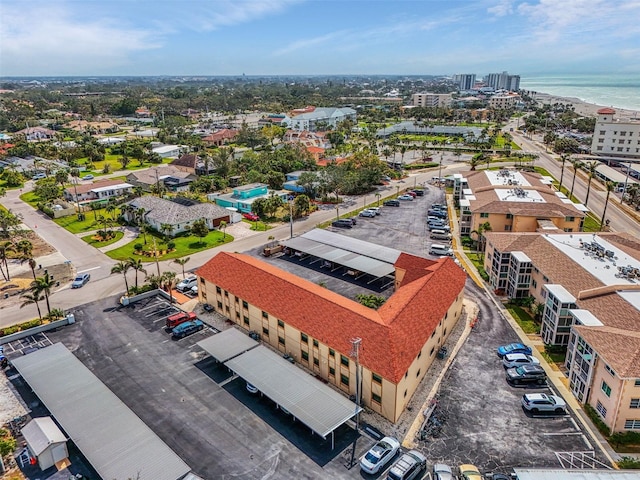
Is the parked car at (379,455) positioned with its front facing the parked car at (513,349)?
yes

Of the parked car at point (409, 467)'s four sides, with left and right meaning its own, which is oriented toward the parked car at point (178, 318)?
left

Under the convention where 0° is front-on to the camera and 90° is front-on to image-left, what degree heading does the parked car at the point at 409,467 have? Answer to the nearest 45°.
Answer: approximately 225°

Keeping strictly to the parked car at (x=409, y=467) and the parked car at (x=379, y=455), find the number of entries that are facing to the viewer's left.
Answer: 0

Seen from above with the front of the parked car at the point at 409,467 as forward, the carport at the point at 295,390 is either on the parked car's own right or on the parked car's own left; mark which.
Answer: on the parked car's own left

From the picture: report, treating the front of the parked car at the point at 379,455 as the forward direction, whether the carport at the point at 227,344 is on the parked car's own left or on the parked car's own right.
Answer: on the parked car's own left

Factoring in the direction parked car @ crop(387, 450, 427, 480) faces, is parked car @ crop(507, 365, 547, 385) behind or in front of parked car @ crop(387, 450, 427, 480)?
in front

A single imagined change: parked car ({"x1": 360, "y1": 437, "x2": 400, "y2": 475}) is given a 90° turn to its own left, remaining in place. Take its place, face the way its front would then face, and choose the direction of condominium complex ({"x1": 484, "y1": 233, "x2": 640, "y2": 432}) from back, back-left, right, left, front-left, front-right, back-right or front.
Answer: right

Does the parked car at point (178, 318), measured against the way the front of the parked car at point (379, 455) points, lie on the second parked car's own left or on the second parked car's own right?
on the second parked car's own left

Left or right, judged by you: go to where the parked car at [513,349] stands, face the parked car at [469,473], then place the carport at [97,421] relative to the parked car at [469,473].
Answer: right

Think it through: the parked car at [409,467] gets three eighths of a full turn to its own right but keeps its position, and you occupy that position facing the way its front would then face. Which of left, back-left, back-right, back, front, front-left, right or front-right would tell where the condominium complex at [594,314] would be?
back-left

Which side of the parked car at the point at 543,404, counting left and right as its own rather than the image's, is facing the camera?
right

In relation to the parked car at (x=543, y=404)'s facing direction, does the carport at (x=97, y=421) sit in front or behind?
behind

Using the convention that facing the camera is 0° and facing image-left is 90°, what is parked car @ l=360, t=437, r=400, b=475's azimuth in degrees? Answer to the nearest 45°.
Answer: approximately 225°

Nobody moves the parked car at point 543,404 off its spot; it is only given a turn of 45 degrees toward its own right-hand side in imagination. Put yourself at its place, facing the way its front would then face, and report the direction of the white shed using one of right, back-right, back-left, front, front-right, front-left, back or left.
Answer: right
